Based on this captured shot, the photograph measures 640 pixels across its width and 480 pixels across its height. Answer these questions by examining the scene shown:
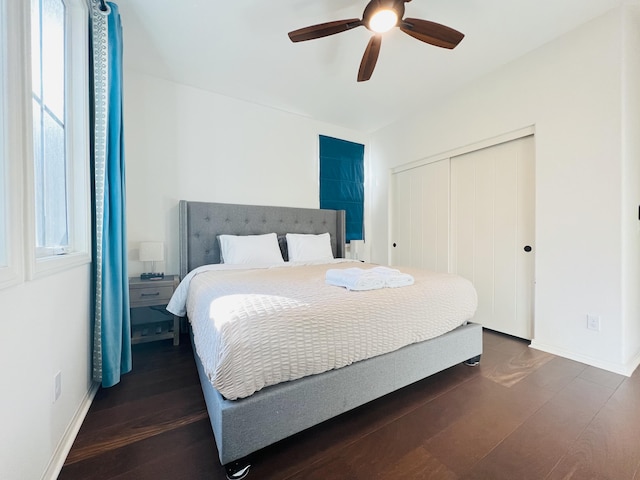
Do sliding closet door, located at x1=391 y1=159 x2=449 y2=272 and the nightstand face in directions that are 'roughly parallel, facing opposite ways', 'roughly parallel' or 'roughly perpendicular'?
roughly perpendicular

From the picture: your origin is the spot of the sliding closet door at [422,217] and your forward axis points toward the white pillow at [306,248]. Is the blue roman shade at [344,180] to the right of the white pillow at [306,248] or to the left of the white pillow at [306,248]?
right

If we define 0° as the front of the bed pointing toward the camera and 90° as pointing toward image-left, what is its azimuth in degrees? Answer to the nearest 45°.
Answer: approximately 315°

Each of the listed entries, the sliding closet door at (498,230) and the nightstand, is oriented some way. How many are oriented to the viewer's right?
0

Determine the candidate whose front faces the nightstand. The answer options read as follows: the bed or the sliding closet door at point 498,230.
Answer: the sliding closet door

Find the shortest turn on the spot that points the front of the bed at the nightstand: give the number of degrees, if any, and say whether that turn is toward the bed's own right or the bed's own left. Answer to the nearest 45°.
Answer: approximately 180°

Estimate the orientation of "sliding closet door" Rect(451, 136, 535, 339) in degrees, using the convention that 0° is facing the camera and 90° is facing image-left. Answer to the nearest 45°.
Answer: approximately 45°

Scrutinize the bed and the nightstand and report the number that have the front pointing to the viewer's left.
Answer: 0

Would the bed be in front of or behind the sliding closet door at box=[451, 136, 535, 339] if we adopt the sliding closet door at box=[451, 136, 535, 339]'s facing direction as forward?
in front

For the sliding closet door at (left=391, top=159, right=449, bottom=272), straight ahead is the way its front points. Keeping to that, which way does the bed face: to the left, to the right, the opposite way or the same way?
to the left

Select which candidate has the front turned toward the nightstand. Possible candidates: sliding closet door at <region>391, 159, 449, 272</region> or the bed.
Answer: the sliding closet door
